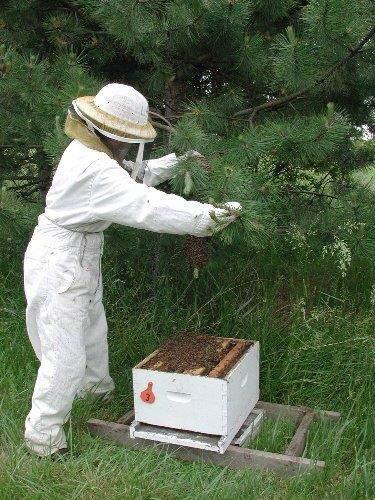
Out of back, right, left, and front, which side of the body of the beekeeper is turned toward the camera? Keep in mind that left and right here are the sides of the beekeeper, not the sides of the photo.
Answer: right

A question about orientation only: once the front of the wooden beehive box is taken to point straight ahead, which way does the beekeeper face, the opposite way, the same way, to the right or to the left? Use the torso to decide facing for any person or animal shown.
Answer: to the left

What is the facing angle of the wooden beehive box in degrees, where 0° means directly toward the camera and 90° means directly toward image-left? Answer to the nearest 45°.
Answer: approximately 0°

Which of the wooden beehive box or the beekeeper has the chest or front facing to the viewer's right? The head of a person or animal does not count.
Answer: the beekeeper

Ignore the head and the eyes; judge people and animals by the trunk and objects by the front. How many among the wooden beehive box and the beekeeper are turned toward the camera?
1
